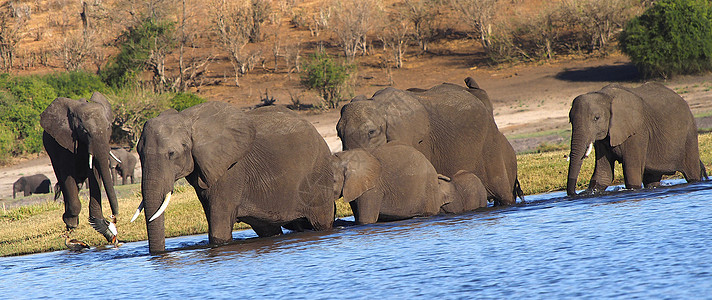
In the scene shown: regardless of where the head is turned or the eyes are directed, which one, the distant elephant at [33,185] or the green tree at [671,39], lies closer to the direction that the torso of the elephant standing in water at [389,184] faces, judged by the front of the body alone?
the distant elephant

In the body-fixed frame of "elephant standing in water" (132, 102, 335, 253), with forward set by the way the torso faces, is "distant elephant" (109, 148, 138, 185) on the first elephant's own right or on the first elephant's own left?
on the first elephant's own right

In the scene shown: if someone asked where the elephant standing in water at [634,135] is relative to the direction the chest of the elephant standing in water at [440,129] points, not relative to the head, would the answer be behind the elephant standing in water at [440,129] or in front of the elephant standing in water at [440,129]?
behind

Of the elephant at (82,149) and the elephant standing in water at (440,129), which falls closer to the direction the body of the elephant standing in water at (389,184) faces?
the elephant

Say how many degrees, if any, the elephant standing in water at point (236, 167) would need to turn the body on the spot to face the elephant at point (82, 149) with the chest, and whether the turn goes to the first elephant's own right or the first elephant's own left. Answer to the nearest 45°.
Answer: approximately 90° to the first elephant's own right

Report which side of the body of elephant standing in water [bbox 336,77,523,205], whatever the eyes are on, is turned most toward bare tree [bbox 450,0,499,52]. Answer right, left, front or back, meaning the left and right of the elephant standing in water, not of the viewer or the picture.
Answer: right

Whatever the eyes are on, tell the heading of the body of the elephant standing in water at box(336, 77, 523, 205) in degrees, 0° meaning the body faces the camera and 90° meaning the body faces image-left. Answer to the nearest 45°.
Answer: approximately 90°

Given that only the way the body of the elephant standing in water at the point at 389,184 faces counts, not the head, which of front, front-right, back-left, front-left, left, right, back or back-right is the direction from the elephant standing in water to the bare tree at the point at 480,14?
right

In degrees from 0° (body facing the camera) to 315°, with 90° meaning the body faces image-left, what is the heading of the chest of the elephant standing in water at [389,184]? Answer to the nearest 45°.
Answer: approximately 90°

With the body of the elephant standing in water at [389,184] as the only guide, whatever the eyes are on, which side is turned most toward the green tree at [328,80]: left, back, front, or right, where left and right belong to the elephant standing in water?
right

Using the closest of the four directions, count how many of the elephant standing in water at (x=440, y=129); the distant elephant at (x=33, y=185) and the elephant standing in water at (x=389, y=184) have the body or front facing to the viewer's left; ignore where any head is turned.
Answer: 3

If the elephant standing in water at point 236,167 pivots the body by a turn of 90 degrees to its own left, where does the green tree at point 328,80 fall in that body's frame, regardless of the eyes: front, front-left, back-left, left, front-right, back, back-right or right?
back-left
